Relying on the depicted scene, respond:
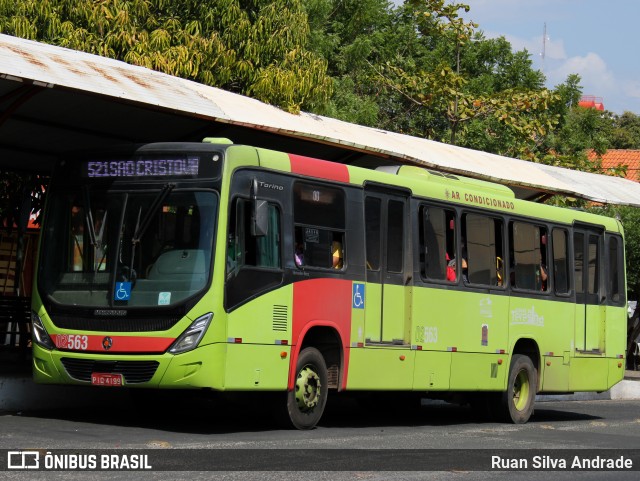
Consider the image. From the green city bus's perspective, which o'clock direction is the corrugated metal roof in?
The corrugated metal roof is roughly at 4 o'clock from the green city bus.

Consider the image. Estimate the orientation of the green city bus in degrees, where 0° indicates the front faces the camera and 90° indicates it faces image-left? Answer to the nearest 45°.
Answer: approximately 45°
